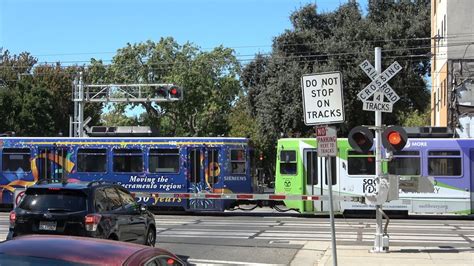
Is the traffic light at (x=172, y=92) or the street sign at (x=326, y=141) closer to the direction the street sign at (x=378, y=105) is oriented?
the street sign

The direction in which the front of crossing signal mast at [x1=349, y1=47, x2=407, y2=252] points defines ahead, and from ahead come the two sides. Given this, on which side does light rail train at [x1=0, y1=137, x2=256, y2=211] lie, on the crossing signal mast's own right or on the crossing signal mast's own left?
on the crossing signal mast's own right

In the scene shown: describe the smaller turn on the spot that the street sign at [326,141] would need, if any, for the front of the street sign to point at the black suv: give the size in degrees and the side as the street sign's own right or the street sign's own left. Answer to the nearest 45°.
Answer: approximately 90° to the street sign's own right

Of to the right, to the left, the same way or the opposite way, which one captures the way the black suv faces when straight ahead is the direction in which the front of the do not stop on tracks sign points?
the opposite way

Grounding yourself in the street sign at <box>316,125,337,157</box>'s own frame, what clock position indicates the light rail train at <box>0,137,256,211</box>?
The light rail train is roughly at 5 o'clock from the street sign.

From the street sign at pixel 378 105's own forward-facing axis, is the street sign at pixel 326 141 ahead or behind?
ahead

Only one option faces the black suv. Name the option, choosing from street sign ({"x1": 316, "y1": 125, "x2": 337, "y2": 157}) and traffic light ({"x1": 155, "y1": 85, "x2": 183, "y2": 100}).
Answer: the traffic light

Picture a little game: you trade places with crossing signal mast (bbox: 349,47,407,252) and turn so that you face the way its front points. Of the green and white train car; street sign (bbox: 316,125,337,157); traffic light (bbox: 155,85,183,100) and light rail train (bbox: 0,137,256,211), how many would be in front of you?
1

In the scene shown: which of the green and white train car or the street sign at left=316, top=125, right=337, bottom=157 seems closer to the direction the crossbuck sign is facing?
the street sign

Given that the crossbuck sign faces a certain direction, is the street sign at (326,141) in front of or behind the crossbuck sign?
in front
